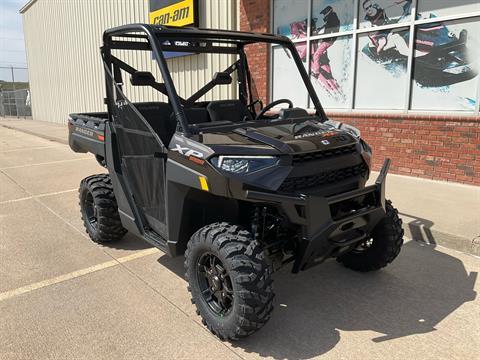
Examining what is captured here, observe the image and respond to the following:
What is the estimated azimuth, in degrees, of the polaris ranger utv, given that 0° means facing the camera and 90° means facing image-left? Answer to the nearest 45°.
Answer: approximately 315°

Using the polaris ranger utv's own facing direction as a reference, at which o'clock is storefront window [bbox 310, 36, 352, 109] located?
The storefront window is roughly at 8 o'clock from the polaris ranger utv.

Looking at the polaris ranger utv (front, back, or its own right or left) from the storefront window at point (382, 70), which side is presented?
left

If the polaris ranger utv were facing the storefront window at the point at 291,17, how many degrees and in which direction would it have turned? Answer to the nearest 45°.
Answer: approximately 135° to its left

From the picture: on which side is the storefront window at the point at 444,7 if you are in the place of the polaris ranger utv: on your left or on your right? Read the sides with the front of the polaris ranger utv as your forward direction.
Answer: on your left

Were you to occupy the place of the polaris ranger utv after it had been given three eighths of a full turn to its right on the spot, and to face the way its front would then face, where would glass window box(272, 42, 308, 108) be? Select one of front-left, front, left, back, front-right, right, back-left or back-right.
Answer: right

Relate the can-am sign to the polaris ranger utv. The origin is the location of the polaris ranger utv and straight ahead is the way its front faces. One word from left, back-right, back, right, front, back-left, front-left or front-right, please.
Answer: back-left
